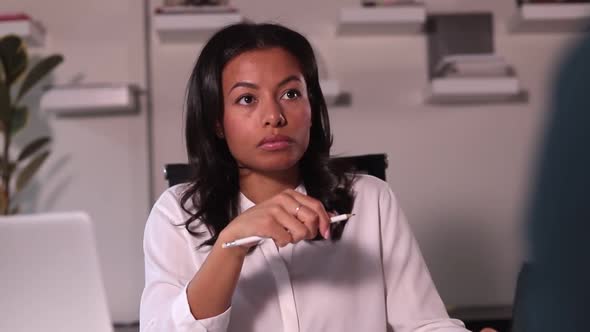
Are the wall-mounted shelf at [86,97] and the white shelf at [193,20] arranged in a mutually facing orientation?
no

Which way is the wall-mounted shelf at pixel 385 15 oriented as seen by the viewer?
toward the camera

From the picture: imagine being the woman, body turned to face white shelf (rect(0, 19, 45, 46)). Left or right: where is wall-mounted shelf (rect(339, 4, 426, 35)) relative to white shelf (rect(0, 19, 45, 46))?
right

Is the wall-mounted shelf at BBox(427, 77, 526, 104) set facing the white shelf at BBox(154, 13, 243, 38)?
no

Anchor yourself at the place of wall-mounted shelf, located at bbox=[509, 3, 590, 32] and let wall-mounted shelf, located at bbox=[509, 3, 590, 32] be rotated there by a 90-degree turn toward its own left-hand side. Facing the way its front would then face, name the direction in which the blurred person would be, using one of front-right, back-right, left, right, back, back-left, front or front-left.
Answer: right

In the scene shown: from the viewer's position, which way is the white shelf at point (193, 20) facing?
facing the viewer

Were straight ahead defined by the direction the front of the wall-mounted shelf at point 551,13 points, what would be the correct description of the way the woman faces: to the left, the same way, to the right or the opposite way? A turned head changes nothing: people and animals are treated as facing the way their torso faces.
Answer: the same way

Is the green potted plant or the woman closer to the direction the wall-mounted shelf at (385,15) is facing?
the woman

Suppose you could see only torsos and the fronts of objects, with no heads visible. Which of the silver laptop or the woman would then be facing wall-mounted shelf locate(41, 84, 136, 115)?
the silver laptop

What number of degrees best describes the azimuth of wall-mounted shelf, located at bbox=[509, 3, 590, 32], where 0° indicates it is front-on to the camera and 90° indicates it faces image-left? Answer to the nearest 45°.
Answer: approximately 0°

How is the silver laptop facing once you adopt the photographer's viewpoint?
facing away from the viewer

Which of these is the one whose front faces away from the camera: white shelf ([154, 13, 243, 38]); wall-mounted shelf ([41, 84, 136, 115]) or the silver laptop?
the silver laptop

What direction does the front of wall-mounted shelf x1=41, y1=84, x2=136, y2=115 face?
toward the camera

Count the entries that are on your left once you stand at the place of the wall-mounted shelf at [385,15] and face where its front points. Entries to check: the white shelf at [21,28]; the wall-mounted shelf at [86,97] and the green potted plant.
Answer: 0

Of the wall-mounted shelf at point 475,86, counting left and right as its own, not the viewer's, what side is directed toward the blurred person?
front

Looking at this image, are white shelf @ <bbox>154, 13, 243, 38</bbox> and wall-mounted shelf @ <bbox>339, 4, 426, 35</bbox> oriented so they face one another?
no

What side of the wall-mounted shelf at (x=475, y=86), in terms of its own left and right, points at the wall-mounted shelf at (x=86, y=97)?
right

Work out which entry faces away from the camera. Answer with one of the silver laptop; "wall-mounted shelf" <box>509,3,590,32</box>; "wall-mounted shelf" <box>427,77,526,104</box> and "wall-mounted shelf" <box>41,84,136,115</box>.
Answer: the silver laptop
